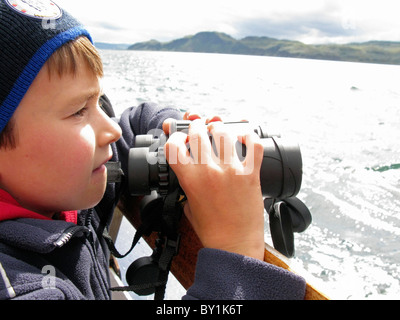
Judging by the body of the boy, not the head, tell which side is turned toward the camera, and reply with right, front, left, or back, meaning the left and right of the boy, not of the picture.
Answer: right

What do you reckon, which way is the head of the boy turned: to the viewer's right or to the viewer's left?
to the viewer's right
